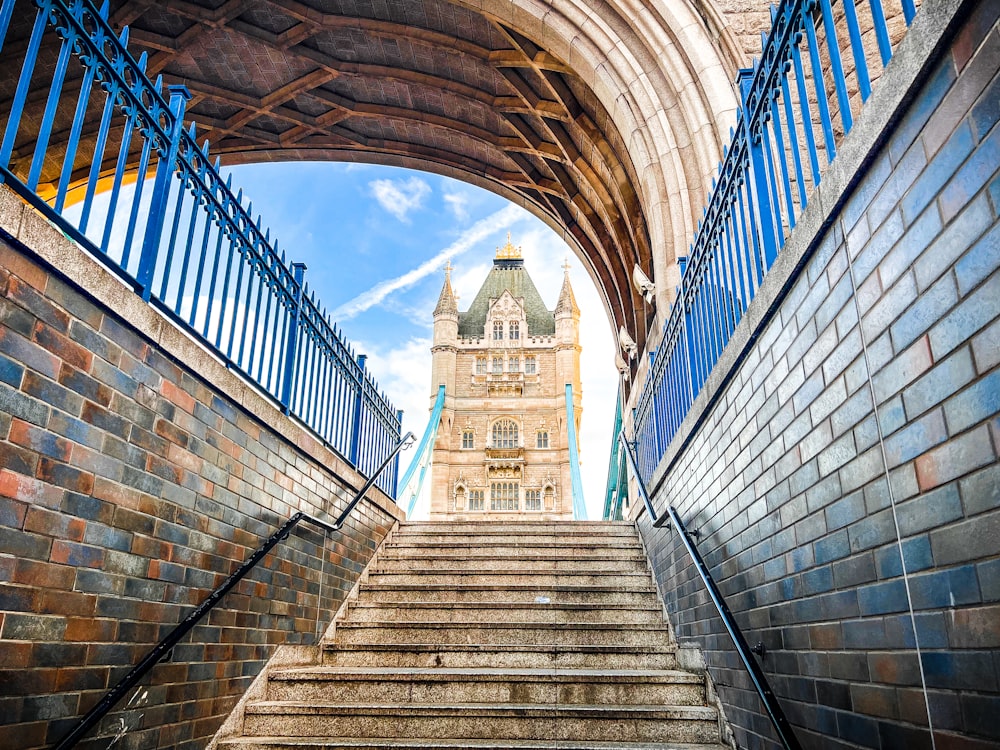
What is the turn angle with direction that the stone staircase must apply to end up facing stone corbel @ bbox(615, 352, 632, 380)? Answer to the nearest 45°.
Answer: approximately 180°

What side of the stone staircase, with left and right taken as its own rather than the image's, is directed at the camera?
front

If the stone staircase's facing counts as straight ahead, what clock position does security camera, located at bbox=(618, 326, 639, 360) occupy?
The security camera is roughly at 7 o'clock from the stone staircase.
